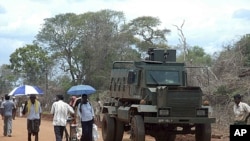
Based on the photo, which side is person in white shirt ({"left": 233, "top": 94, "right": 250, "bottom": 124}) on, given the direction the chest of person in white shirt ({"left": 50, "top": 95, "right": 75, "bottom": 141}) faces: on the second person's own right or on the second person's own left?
on the second person's own right

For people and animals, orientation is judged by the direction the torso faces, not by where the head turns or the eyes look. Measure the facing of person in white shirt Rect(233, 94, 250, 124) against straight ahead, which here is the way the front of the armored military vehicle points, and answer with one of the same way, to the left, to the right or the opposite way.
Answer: to the right

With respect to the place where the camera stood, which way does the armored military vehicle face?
facing the viewer and to the right of the viewer

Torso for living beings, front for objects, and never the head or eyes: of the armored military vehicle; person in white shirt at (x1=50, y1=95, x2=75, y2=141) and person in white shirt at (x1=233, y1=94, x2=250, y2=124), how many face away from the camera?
1

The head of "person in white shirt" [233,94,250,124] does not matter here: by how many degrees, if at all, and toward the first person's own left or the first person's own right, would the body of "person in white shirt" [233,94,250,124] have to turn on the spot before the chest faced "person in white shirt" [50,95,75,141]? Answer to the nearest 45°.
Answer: approximately 45° to the first person's own right

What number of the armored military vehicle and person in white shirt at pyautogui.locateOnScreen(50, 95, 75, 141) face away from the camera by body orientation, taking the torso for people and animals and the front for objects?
1

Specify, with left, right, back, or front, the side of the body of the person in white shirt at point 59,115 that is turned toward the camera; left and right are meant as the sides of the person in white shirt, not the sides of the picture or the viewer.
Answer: back

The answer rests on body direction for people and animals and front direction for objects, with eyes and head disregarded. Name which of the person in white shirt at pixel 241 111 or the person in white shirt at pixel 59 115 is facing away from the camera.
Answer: the person in white shirt at pixel 59 115

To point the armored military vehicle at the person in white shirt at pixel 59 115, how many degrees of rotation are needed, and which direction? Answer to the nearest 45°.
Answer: approximately 90° to its right

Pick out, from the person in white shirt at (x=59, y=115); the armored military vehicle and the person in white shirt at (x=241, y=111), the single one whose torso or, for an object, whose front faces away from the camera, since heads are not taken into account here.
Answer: the person in white shirt at (x=59, y=115)

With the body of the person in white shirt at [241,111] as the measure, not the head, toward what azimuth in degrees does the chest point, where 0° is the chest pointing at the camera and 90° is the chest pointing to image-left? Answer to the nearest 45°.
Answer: approximately 45°
